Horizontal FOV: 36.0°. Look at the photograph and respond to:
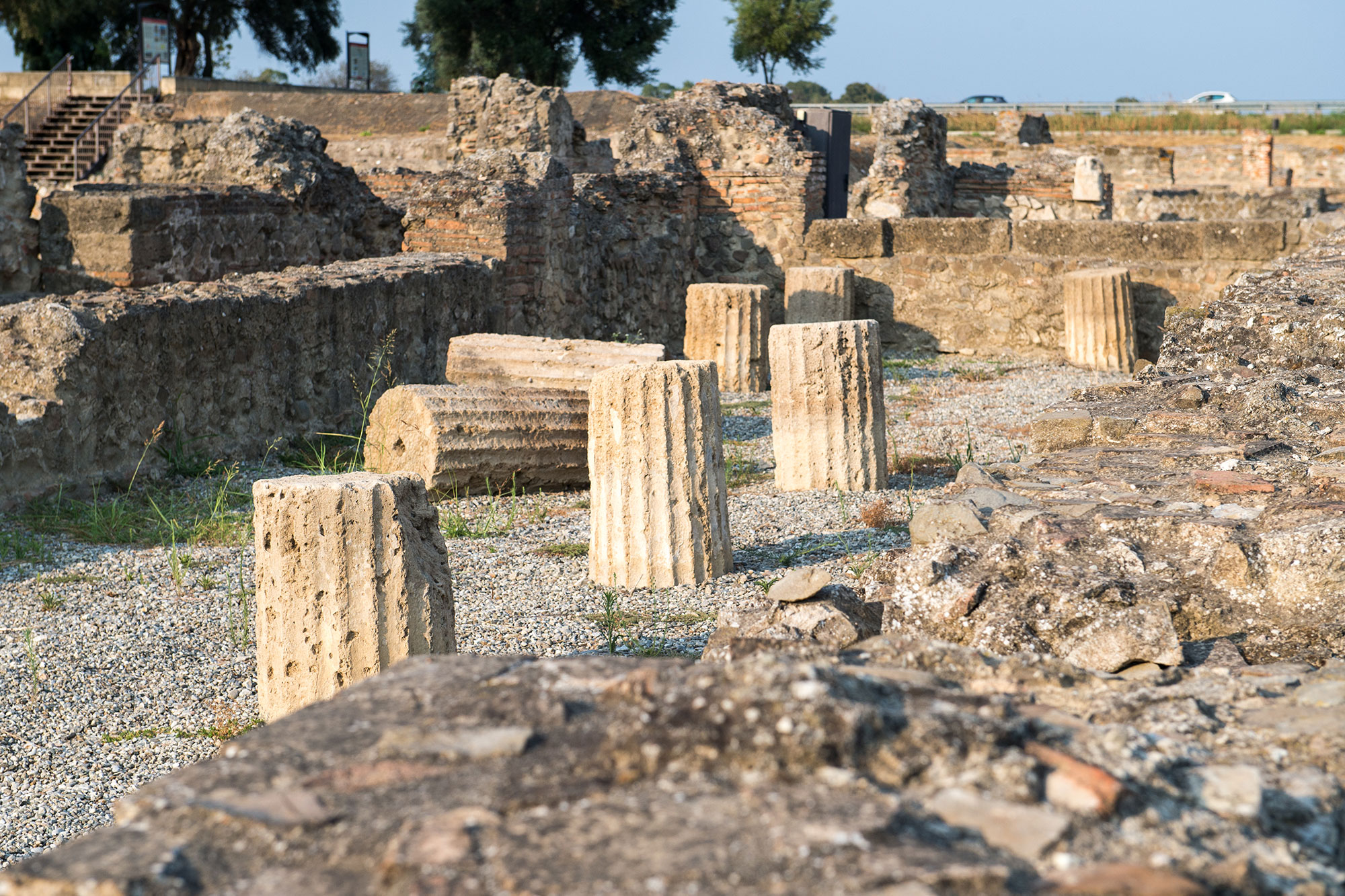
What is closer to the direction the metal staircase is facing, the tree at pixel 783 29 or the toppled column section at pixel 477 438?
the toppled column section

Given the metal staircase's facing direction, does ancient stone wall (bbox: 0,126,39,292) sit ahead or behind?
ahead

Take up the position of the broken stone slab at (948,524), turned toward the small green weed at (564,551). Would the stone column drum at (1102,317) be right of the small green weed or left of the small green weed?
right

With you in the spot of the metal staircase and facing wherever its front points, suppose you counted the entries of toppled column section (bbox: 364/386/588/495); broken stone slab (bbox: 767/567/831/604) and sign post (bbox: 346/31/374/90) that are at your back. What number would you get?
1

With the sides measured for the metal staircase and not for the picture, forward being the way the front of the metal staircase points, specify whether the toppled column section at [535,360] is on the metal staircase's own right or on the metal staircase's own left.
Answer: on the metal staircase's own left

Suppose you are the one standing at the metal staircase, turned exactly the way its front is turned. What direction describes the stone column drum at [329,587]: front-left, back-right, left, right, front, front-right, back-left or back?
front-left

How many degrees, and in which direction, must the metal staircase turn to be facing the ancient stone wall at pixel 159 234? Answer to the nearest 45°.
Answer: approximately 45° to its left

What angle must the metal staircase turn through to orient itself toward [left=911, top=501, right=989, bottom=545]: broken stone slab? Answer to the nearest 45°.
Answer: approximately 45° to its left

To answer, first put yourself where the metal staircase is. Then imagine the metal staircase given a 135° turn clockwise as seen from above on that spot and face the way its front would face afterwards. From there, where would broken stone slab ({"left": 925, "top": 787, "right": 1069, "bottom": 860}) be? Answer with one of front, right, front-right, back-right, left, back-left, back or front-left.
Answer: back

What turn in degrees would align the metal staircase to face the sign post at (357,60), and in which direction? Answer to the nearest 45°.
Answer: approximately 180°
